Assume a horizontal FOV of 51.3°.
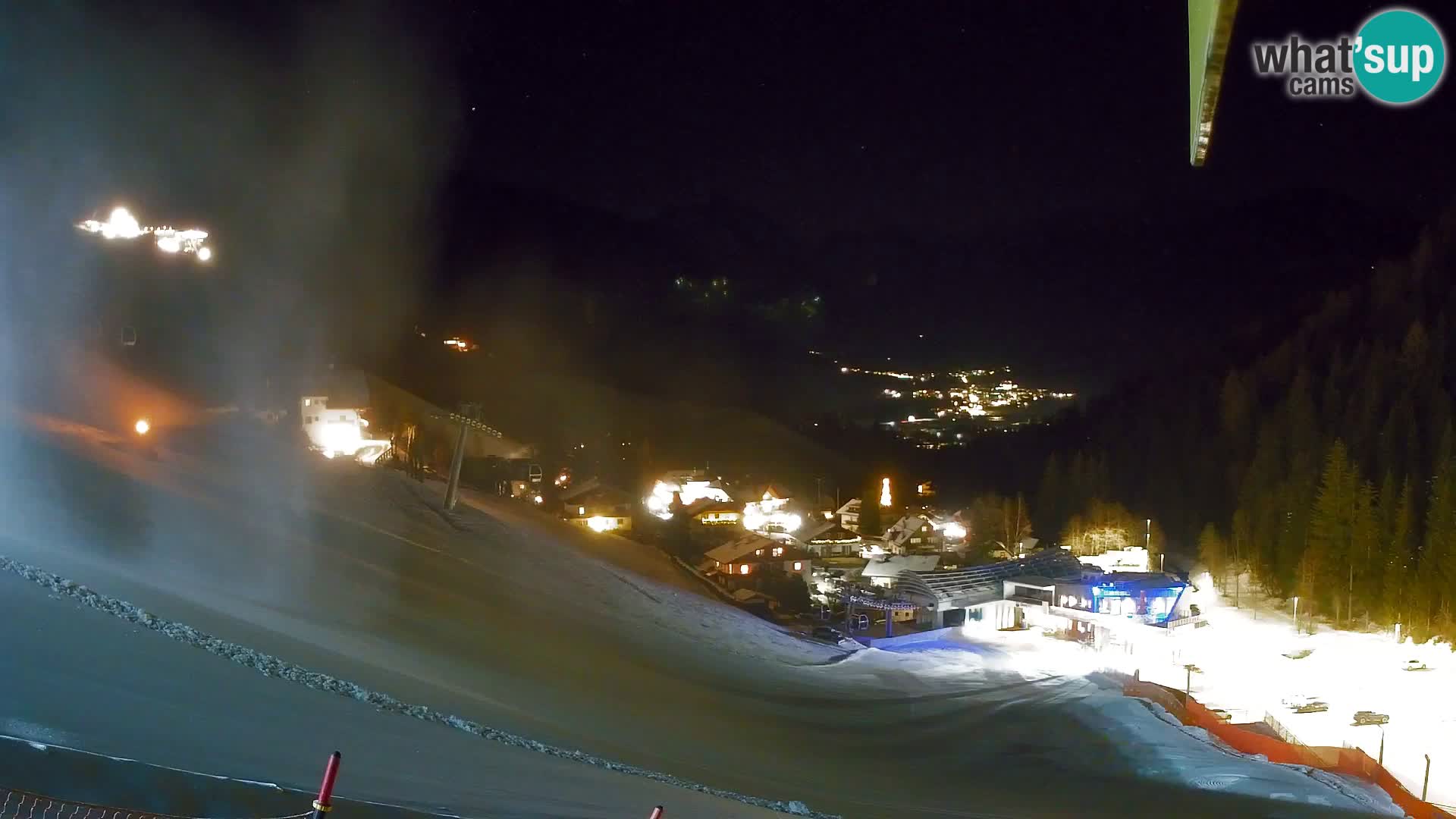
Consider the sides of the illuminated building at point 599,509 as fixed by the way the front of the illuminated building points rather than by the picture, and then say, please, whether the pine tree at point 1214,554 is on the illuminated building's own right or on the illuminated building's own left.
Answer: on the illuminated building's own left

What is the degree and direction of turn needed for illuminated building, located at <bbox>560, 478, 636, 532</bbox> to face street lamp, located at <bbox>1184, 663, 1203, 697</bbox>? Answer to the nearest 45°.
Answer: approximately 45° to its left

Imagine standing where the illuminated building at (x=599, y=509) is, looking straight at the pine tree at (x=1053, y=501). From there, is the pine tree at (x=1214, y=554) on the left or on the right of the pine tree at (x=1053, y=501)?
right

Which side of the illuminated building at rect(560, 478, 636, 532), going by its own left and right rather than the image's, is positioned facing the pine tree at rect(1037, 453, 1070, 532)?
left

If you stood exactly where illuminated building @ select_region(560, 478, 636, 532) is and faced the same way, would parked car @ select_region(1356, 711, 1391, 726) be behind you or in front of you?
in front

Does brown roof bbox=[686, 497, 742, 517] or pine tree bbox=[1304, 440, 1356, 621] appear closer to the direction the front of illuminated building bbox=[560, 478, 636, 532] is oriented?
the pine tree

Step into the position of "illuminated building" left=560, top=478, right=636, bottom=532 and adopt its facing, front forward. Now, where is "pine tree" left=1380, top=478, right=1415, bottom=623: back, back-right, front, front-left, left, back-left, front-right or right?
front-left

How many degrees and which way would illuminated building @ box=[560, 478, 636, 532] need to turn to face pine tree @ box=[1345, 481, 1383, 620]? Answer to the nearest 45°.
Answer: approximately 45° to its left

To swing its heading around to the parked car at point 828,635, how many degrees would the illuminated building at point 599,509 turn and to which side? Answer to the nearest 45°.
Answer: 0° — it already faces it

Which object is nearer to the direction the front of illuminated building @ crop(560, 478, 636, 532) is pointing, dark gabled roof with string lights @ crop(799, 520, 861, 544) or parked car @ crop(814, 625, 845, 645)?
the parked car

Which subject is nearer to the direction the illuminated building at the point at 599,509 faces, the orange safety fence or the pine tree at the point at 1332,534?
the orange safety fence

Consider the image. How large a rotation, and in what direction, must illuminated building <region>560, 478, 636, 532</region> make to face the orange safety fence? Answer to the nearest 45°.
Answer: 0° — it already faces it

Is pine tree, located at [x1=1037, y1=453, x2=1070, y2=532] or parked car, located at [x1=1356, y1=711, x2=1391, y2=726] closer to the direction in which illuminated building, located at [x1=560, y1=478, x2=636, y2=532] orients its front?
the parked car

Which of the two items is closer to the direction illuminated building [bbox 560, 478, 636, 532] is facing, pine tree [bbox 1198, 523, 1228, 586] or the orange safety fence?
the orange safety fence

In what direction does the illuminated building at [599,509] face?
toward the camera
